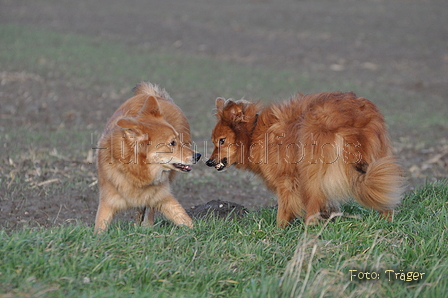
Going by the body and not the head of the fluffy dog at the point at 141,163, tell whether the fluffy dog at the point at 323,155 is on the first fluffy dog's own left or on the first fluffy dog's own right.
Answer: on the first fluffy dog's own left
